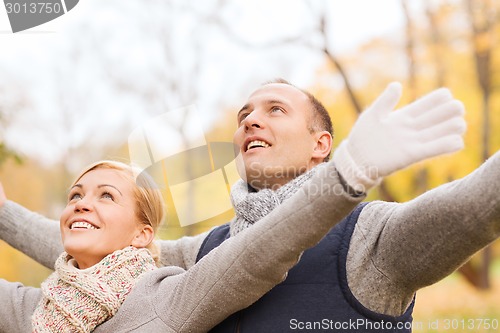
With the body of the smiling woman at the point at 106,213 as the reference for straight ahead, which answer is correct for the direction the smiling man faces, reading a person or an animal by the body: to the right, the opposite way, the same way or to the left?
the same way

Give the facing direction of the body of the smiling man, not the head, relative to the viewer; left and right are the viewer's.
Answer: facing the viewer and to the left of the viewer

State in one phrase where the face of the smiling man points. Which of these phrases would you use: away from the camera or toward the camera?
toward the camera

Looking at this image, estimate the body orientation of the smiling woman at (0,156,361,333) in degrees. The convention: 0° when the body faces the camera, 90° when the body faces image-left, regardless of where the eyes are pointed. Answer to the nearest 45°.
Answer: approximately 45°

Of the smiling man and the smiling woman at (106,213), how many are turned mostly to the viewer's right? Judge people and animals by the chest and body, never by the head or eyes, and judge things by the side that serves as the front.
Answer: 0

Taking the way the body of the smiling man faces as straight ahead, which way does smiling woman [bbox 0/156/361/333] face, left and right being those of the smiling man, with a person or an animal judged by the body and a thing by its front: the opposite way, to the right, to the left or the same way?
the same way
